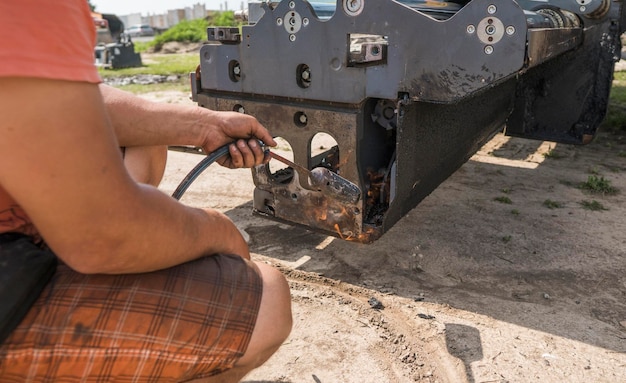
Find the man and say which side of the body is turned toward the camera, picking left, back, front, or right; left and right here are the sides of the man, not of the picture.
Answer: right
